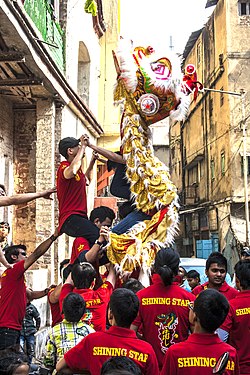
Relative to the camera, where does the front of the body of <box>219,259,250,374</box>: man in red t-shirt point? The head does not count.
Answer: away from the camera

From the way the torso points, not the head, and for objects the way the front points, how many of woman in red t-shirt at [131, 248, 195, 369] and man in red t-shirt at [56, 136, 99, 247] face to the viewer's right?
1

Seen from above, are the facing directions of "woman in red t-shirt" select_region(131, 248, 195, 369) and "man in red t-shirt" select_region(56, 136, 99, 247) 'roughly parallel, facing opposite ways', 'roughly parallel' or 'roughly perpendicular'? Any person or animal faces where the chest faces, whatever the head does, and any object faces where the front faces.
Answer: roughly perpendicular

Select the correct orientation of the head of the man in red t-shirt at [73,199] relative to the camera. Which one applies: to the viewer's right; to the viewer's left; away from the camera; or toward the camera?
to the viewer's right

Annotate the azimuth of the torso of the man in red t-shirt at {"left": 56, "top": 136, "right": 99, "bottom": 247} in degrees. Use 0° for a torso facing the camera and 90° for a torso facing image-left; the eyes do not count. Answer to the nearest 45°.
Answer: approximately 270°

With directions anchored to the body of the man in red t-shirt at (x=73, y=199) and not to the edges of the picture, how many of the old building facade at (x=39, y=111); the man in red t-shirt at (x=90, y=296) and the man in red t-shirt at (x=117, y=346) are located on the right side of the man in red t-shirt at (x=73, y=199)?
2

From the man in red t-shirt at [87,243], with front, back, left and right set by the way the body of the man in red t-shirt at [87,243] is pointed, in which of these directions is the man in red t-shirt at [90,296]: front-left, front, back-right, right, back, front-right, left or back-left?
front-right

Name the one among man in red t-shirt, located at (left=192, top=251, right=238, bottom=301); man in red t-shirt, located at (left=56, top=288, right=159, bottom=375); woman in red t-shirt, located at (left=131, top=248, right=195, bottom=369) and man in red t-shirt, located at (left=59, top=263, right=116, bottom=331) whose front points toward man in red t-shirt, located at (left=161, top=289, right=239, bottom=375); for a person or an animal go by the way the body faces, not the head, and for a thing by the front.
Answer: man in red t-shirt, located at (left=192, top=251, right=238, bottom=301)

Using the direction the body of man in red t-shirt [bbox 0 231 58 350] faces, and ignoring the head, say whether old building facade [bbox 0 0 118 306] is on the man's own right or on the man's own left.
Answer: on the man's own left

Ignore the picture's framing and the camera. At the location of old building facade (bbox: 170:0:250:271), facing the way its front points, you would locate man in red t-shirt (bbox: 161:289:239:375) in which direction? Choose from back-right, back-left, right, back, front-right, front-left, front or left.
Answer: front-left

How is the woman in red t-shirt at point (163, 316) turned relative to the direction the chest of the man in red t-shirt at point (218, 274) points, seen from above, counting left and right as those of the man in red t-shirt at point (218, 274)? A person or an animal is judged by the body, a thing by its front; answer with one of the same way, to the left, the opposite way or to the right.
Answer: the opposite way

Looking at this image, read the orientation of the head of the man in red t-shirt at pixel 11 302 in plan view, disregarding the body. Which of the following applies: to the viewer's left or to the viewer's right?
to the viewer's right

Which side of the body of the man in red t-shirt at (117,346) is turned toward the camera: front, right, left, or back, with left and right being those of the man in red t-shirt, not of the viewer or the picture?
back

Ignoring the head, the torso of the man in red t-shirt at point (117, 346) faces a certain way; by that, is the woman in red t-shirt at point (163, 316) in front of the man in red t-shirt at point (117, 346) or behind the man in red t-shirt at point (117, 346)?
in front

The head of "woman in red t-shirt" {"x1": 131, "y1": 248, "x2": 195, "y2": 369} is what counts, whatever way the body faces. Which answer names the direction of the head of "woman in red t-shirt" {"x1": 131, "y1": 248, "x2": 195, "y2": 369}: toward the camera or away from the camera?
away from the camera

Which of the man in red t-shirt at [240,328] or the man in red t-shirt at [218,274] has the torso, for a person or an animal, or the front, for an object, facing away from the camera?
the man in red t-shirt at [240,328]
